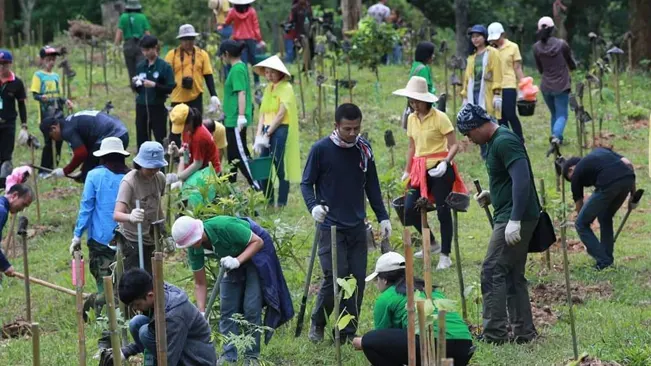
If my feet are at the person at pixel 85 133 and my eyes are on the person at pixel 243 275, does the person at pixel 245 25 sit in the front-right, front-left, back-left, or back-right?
back-left

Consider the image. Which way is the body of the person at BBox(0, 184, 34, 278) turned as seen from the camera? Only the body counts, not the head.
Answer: to the viewer's right

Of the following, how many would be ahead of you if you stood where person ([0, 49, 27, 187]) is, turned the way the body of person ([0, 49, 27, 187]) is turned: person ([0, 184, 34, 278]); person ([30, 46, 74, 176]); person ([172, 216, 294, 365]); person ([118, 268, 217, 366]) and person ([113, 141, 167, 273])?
4

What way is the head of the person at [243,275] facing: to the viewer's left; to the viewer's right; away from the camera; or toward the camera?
to the viewer's left

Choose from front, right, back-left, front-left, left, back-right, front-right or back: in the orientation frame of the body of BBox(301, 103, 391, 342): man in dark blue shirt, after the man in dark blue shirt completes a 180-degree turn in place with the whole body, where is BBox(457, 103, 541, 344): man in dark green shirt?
right

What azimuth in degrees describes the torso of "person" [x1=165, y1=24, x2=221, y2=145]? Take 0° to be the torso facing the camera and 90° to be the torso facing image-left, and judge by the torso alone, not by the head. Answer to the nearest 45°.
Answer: approximately 0°

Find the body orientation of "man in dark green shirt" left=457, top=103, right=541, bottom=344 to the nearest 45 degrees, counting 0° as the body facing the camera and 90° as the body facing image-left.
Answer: approximately 90°

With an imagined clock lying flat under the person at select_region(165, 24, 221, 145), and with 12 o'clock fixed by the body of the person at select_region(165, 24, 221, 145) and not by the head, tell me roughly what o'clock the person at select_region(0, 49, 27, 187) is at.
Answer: the person at select_region(0, 49, 27, 187) is roughly at 3 o'clock from the person at select_region(165, 24, 221, 145).

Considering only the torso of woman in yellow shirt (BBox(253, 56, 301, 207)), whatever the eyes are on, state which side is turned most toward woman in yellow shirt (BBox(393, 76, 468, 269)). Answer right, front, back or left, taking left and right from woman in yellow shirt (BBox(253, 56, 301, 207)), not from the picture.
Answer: left
